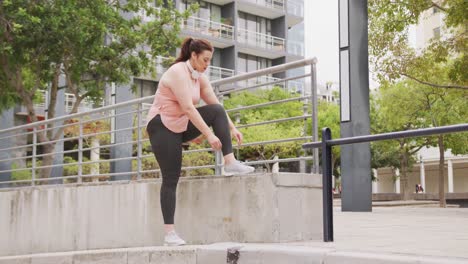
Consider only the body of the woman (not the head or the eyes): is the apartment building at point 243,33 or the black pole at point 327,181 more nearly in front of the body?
the black pole

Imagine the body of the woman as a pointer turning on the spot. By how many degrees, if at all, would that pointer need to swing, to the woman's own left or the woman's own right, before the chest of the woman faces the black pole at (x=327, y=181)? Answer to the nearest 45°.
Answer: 0° — they already face it

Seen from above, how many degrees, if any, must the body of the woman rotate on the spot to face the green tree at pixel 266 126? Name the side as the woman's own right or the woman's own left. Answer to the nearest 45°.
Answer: approximately 90° to the woman's own left

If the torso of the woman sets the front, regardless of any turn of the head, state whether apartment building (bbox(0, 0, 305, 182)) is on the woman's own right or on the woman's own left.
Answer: on the woman's own left

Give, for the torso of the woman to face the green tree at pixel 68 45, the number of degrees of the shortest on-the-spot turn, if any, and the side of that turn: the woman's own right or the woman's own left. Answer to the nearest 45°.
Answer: approximately 90° to the woman's own left

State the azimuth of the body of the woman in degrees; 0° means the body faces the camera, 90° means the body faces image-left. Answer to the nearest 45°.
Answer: approximately 270°
